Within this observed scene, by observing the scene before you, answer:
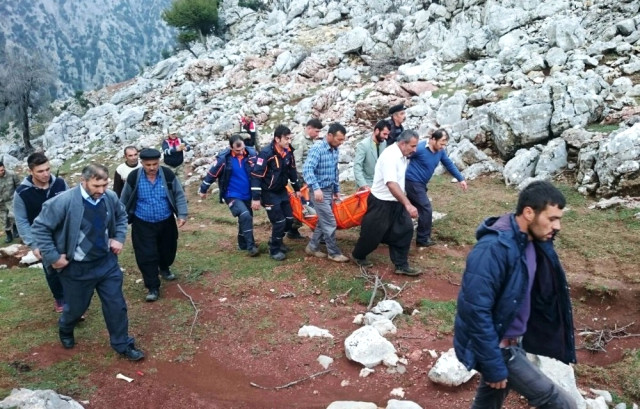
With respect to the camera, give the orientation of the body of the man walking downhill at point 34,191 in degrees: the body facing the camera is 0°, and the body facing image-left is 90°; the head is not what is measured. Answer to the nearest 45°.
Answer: approximately 315°

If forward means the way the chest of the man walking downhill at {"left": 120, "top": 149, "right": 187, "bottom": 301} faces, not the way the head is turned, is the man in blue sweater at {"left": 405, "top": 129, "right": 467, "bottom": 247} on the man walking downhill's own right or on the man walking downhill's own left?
on the man walking downhill's own left

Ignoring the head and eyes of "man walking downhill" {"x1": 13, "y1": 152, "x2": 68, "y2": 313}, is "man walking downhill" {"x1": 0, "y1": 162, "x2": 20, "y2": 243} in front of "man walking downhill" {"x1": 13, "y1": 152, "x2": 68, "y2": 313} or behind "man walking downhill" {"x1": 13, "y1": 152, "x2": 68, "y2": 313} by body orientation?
behind

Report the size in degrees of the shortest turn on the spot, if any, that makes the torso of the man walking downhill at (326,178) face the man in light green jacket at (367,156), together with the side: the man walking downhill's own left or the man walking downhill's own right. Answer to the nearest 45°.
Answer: approximately 90° to the man walking downhill's own left

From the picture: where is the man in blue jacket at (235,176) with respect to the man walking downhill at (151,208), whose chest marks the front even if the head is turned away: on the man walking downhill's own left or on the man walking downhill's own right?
on the man walking downhill's own left
